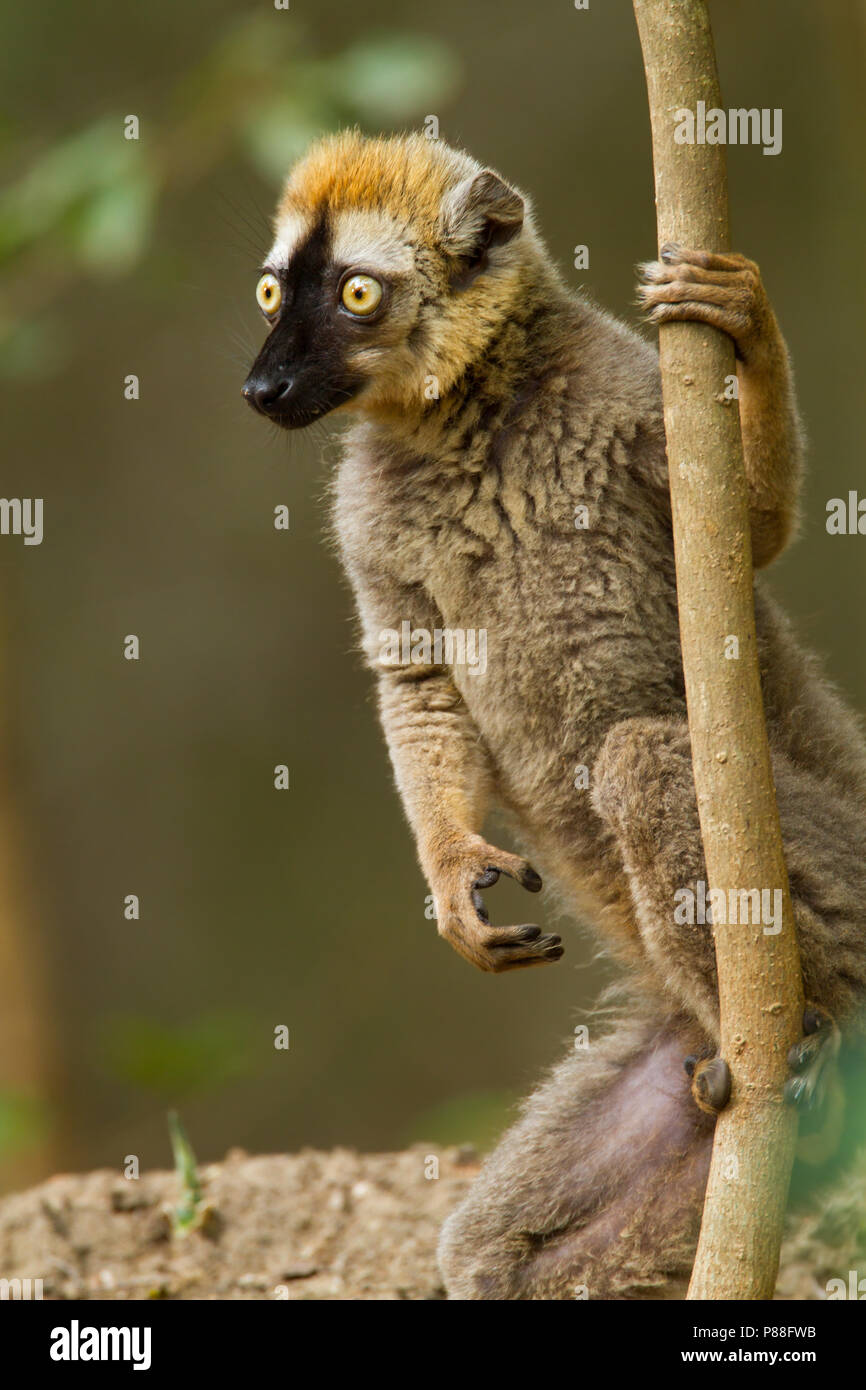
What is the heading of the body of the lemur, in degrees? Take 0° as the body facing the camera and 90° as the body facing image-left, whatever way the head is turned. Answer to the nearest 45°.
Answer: approximately 45°
